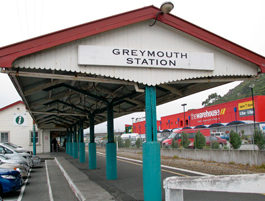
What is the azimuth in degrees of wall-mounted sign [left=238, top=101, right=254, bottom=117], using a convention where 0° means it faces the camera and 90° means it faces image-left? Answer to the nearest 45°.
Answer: approximately 45°

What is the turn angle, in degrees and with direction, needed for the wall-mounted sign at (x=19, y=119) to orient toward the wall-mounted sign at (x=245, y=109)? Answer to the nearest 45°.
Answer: approximately 90° to its left

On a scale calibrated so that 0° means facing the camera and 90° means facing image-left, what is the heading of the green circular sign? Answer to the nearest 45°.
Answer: approximately 0°

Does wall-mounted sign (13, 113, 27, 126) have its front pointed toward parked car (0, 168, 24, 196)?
yes
